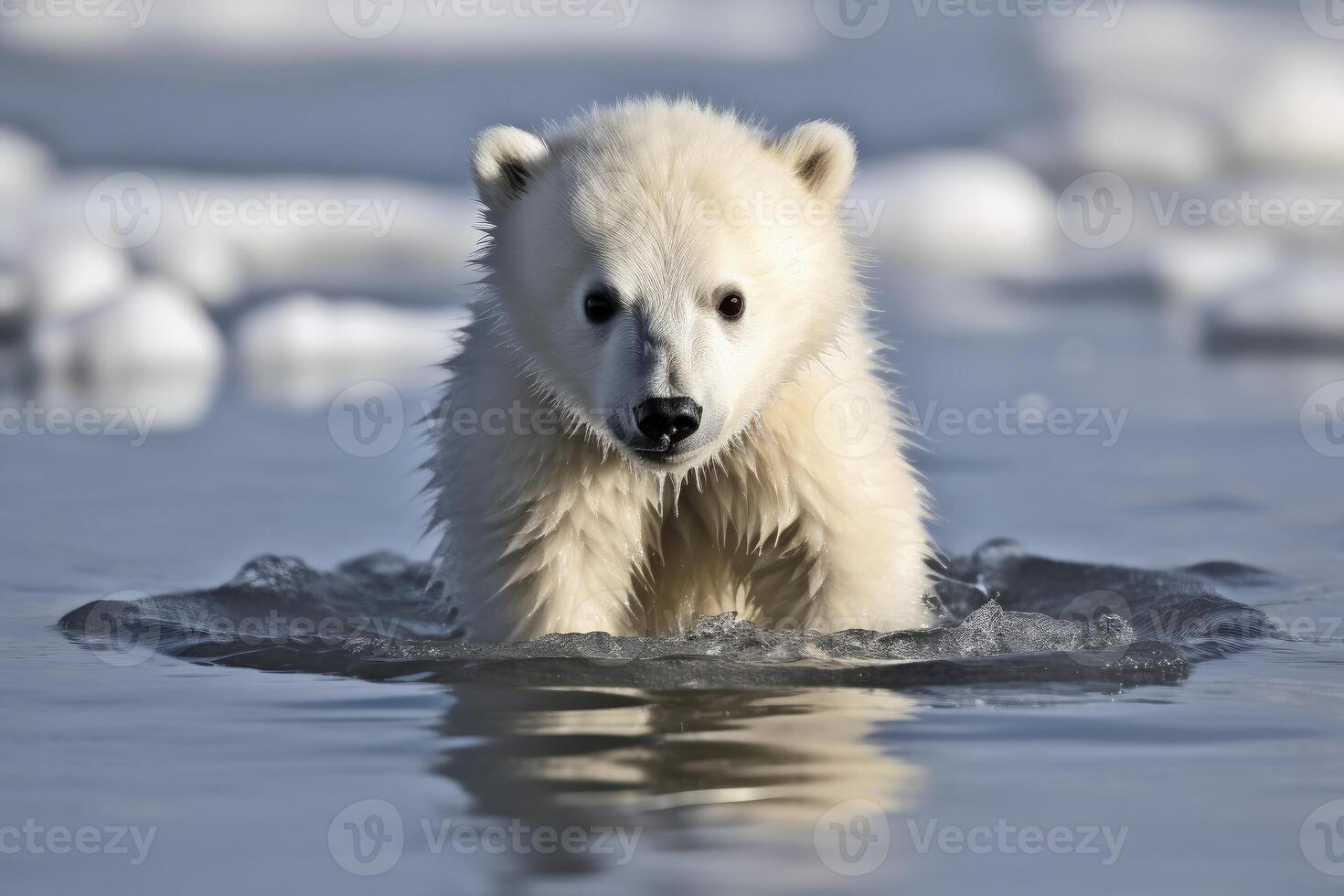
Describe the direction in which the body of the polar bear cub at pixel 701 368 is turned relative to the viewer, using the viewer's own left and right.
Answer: facing the viewer
